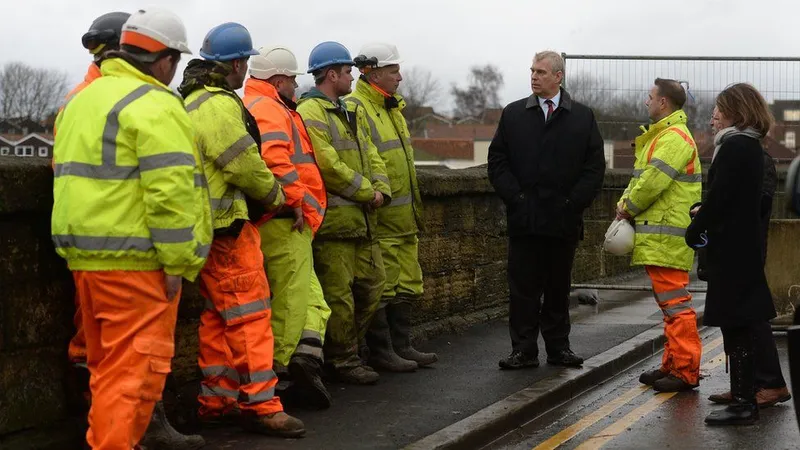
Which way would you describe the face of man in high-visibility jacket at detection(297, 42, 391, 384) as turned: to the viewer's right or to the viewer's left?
to the viewer's right

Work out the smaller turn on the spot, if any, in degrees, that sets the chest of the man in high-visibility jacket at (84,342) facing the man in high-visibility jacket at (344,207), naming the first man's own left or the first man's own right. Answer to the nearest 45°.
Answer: approximately 45° to the first man's own left

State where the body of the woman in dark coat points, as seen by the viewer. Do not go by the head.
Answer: to the viewer's left

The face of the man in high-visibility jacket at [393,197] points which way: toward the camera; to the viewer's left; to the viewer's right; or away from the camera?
to the viewer's right

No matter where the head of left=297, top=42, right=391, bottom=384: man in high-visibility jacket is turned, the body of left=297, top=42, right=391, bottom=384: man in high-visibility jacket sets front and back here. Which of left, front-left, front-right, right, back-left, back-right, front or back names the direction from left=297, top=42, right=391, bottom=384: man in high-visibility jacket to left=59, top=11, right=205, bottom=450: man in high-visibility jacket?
right

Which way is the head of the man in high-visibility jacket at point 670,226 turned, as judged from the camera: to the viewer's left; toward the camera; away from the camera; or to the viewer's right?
to the viewer's left

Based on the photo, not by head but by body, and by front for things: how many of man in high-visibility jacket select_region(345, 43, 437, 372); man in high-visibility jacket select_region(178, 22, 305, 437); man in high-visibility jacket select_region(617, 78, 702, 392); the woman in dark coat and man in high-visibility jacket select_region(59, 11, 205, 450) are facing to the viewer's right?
3

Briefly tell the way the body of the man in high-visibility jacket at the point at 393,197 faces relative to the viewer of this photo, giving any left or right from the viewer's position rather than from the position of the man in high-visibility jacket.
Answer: facing to the right of the viewer

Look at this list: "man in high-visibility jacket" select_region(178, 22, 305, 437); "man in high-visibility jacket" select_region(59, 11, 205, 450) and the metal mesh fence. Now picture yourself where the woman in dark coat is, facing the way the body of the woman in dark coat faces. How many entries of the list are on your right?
1

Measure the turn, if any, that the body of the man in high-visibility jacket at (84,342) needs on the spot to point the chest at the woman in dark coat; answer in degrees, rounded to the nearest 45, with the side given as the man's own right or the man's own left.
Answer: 0° — they already face them

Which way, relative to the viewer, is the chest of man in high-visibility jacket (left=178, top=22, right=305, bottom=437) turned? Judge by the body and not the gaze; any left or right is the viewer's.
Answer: facing to the right of the viewer

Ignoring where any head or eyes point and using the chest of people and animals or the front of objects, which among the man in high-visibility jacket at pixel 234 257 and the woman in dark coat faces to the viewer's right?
the man in high-visibility jacket

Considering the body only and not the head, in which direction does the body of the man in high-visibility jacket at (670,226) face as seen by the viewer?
to the viewer's left

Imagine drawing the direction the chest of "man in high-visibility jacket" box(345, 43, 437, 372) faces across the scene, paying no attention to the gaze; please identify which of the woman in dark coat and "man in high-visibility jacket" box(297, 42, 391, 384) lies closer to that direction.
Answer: the woman in dark coat

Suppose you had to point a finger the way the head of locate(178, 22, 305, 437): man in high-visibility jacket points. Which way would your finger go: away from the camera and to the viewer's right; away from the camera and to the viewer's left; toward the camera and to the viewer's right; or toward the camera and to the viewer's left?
away from the camera and to the viewer's right
